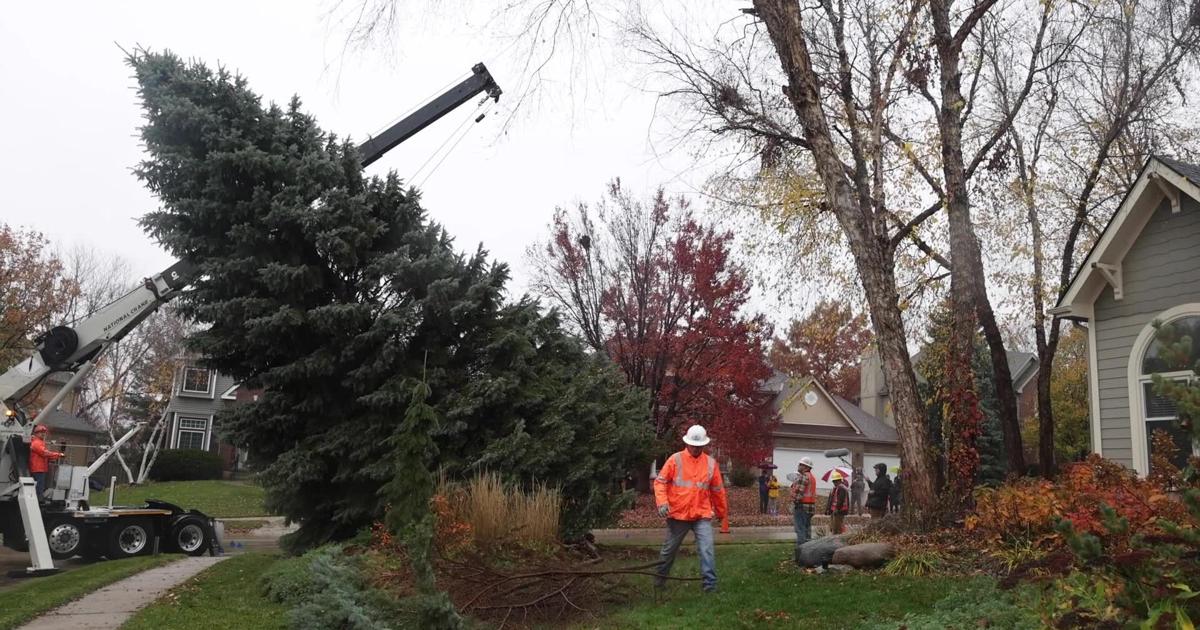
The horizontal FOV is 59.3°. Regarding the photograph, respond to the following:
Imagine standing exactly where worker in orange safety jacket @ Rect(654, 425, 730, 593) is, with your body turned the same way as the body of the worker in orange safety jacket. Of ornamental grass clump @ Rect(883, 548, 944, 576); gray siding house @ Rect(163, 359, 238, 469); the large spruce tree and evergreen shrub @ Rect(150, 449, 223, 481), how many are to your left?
1

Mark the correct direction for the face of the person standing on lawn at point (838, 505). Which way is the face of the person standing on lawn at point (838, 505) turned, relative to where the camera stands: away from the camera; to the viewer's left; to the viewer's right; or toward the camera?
toward the camera

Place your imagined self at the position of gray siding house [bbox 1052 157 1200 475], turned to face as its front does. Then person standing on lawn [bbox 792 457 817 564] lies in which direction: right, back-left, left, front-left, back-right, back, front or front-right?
front-right

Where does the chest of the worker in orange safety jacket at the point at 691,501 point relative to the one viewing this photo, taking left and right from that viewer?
facing the viewer

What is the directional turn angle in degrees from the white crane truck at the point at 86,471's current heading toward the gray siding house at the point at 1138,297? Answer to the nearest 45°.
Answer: approximately 135° to its left

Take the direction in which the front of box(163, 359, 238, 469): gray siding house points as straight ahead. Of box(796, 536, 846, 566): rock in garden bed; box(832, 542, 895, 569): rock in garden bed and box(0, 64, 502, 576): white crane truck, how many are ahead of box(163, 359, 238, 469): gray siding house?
3

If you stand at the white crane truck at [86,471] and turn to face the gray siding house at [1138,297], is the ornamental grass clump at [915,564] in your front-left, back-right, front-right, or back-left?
front-right

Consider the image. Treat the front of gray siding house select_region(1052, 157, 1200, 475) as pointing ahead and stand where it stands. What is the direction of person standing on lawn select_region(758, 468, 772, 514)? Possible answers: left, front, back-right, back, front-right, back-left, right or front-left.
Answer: right

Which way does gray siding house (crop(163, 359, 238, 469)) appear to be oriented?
toward the camera

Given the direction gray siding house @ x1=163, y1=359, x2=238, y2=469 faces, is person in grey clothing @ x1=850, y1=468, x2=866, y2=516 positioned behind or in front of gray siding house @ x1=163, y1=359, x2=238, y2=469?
in front

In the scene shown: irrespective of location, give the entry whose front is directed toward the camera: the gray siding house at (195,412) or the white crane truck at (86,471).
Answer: the gray siding house

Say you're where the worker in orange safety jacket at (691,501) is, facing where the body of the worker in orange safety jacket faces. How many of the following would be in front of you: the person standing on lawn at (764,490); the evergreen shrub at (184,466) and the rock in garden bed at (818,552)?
0

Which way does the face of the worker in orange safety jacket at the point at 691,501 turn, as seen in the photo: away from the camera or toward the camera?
toward the camera

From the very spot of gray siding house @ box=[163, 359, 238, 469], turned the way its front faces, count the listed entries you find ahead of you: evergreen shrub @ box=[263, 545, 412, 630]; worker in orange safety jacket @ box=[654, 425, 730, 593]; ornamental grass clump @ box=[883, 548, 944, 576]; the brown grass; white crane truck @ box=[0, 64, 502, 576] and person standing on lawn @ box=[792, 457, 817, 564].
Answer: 6

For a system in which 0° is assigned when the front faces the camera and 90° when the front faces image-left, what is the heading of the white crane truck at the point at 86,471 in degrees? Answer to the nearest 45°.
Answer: approximately 90°

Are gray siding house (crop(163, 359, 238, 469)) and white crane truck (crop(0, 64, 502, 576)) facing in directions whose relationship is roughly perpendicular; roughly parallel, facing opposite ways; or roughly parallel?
roughly perpendicular

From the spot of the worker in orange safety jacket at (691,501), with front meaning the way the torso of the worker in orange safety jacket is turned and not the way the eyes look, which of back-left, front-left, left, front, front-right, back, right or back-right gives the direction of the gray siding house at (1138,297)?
back-left
